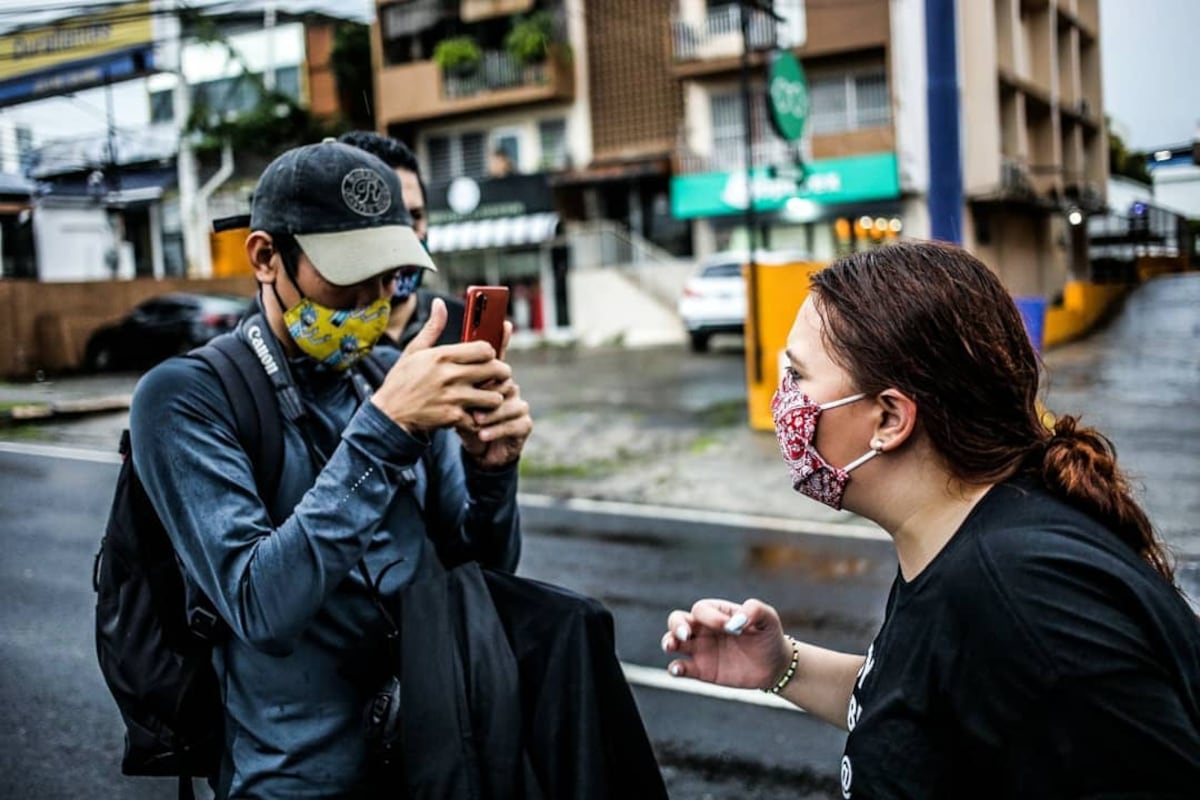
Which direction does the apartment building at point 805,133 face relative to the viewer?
toward the camera

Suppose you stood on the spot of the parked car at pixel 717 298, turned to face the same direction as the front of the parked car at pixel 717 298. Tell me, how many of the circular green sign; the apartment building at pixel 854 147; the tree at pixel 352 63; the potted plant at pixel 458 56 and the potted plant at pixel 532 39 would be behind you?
1

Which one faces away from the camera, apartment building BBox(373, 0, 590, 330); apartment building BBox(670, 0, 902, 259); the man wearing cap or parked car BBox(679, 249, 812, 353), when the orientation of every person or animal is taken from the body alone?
the parked car

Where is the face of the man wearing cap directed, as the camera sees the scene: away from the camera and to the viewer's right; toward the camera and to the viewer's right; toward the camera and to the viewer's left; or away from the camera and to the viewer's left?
toward the camera and to the viewer's right

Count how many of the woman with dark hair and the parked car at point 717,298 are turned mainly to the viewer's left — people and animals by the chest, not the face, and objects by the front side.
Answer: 1

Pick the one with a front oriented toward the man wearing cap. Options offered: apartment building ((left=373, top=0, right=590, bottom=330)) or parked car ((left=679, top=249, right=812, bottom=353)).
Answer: the apartment building

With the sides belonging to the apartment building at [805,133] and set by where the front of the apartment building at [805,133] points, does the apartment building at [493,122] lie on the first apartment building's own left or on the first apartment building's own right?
on the first apartment building's own right

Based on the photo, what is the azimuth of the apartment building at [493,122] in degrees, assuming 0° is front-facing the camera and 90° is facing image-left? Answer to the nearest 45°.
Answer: approximately 0°

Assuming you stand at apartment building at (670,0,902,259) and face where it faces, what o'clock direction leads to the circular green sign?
The circular green sign is roughly at 12 o'clock from the apartment building.

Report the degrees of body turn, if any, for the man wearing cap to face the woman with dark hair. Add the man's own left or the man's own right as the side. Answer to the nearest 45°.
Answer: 0° — they already face them

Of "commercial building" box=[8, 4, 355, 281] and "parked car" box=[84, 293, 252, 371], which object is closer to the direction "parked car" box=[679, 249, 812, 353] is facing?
the commercial building

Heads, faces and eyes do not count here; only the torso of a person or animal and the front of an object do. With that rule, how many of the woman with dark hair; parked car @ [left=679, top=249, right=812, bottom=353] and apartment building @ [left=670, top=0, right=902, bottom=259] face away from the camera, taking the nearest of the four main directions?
1

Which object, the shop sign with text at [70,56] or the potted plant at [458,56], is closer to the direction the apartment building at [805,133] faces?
the shop sign with text

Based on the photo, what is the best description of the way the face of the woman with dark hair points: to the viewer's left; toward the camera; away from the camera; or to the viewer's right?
to the viewer's left

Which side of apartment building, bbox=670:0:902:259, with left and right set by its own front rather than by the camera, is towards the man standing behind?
front

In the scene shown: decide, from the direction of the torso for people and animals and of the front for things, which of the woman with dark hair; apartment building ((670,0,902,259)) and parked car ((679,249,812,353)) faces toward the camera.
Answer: the apartment building
